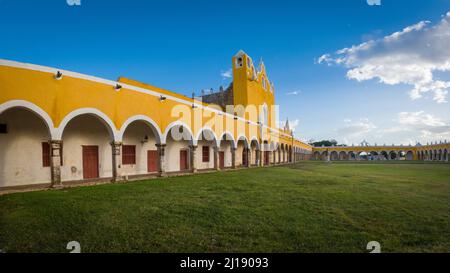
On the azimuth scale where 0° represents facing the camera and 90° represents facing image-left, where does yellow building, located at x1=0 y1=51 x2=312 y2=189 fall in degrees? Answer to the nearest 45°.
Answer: approximately 315°
